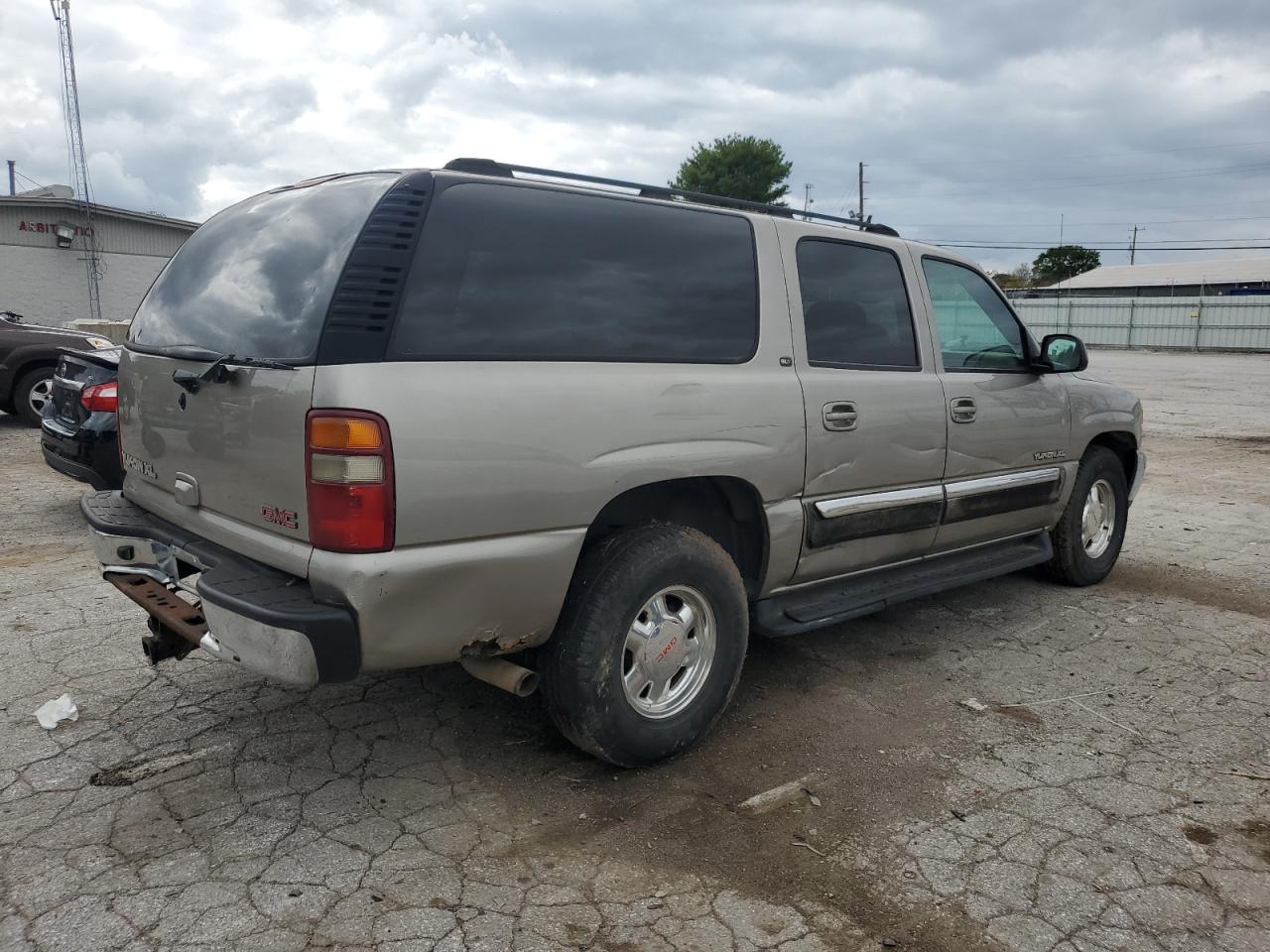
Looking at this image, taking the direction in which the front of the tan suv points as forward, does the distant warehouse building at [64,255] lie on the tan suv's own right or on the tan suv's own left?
on the tan suv's own left

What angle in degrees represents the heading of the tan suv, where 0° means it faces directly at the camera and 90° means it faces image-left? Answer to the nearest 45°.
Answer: approximately 225°

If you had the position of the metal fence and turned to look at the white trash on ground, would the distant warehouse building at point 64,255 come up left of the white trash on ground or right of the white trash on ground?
right

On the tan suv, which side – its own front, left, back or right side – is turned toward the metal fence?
front

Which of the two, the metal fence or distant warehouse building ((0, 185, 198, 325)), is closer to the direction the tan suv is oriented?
the metal fence

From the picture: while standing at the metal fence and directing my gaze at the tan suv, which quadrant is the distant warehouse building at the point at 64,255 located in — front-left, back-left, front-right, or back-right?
front-right

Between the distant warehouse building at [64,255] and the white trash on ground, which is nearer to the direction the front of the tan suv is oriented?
the distant warehouse building
